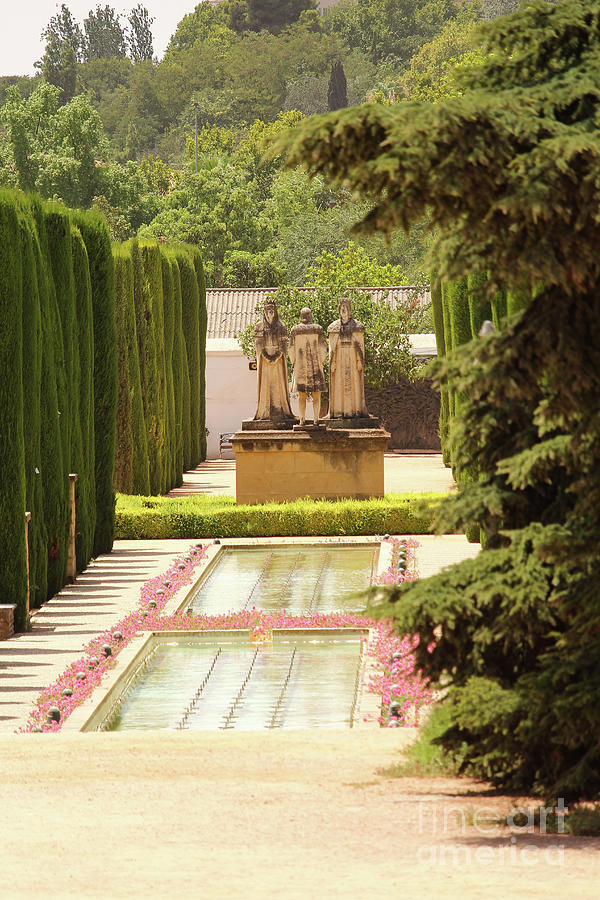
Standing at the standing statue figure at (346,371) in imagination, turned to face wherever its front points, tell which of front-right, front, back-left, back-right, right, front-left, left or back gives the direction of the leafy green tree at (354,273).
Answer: back

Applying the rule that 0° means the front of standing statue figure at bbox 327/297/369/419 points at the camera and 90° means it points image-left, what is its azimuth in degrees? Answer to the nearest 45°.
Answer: approximately 0°

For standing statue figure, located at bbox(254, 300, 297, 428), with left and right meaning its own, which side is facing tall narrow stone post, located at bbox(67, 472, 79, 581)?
front

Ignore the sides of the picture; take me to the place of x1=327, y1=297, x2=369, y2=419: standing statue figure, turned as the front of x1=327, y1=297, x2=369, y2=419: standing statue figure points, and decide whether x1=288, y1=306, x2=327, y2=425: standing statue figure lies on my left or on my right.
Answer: on my right

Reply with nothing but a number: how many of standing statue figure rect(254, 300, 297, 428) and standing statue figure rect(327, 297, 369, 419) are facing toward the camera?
2

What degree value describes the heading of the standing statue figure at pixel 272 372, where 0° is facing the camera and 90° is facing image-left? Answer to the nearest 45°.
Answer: approximately 0°

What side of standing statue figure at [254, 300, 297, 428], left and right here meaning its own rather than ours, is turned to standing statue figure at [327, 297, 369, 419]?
left

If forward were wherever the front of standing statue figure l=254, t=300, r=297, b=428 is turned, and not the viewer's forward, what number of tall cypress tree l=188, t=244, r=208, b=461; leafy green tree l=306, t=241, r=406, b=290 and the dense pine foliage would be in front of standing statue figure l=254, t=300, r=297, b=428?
1

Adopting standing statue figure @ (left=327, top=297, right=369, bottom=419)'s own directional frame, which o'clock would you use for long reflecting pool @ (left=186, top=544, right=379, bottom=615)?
The long reflecting pool is roughly at 12 o'clock from the standing statue figure.

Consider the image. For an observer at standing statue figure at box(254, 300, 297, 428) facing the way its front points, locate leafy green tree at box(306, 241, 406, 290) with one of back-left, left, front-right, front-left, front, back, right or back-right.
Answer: back
